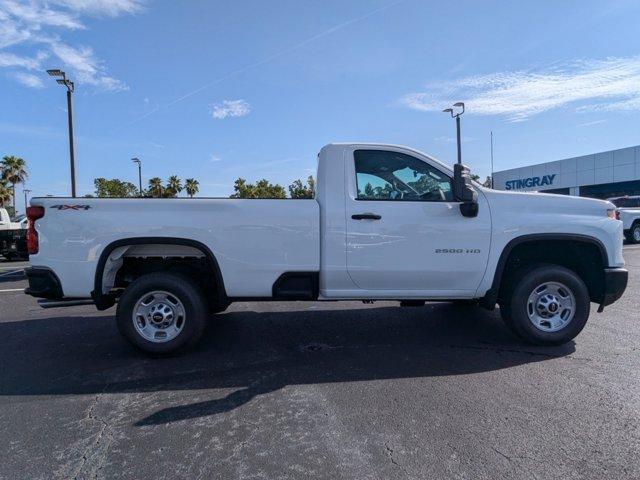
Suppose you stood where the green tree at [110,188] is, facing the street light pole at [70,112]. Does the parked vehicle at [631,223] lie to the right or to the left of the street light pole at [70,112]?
left

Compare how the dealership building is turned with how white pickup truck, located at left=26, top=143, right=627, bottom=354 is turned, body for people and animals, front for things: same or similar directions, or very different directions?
very different directions

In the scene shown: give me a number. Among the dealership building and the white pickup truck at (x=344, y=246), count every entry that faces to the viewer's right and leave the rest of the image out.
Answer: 1

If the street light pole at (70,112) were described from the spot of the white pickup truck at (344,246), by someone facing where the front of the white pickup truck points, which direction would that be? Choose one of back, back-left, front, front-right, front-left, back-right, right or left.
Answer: back-left

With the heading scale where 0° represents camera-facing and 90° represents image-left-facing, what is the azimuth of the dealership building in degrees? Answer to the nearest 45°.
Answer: approximately 45°

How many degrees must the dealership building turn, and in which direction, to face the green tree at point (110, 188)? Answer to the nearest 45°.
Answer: approximately 45° to its right

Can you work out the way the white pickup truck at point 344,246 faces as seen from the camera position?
facing to the right of the viewer

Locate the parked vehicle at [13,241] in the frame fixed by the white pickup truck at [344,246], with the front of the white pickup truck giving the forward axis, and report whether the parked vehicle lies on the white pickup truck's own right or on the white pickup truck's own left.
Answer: on the white pickup truck's own left

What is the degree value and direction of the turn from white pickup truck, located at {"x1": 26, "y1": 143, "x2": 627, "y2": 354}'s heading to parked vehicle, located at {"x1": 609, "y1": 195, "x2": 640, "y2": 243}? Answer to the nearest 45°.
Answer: approximately 45° to its left

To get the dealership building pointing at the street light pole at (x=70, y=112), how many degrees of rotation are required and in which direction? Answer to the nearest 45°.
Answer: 0° — it already faces it

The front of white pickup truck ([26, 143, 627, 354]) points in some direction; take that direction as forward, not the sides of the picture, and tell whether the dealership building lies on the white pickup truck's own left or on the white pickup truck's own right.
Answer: on the white pickup truck's own left

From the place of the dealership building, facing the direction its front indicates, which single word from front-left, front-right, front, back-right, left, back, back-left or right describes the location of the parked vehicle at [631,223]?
front-left
